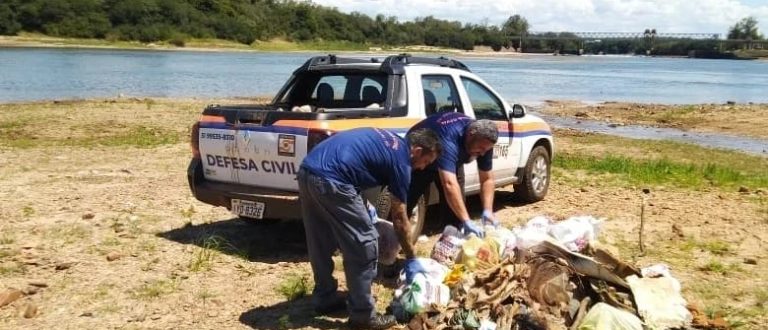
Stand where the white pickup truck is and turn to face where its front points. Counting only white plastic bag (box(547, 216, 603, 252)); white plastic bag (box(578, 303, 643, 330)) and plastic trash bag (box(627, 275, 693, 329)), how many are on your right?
3

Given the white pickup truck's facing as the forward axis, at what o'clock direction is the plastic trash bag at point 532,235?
The plastic trash bag is roughly at 3 o'clock from the white pickup truck.

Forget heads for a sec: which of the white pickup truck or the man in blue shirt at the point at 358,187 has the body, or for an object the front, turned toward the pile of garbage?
the man in blue shirt

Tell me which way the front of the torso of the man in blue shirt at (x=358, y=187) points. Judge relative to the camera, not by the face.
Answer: to the viewer's right

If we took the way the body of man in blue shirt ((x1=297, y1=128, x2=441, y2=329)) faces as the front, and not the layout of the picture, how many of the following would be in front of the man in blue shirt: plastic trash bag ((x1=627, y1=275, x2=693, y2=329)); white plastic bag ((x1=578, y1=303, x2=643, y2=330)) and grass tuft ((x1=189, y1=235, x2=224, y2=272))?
2

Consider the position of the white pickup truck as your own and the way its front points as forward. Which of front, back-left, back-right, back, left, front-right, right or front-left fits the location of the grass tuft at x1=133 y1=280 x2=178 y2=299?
back

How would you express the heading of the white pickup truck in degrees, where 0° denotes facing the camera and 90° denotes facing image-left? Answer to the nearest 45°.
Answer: approximately 225°

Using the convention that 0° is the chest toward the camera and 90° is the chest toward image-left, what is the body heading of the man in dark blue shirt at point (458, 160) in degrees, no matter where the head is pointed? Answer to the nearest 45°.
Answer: approximately 315°

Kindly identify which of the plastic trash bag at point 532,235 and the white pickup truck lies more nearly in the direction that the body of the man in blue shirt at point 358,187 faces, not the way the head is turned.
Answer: the plastic trash bag
